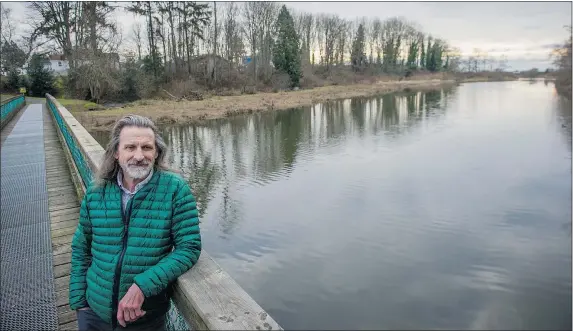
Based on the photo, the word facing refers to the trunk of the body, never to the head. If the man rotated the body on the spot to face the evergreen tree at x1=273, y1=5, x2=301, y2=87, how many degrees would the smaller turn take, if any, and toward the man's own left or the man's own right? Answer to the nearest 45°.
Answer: approximately 180°

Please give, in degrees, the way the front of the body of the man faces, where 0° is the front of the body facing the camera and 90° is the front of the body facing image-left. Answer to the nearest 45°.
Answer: approximately 0°

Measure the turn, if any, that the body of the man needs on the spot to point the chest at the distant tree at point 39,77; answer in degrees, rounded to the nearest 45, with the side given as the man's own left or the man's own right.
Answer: approximately 180°

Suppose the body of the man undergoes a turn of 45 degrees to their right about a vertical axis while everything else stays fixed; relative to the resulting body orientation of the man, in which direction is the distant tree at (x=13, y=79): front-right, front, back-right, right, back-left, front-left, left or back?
back-right

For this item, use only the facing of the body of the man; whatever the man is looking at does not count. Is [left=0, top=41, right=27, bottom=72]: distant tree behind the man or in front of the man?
behind
